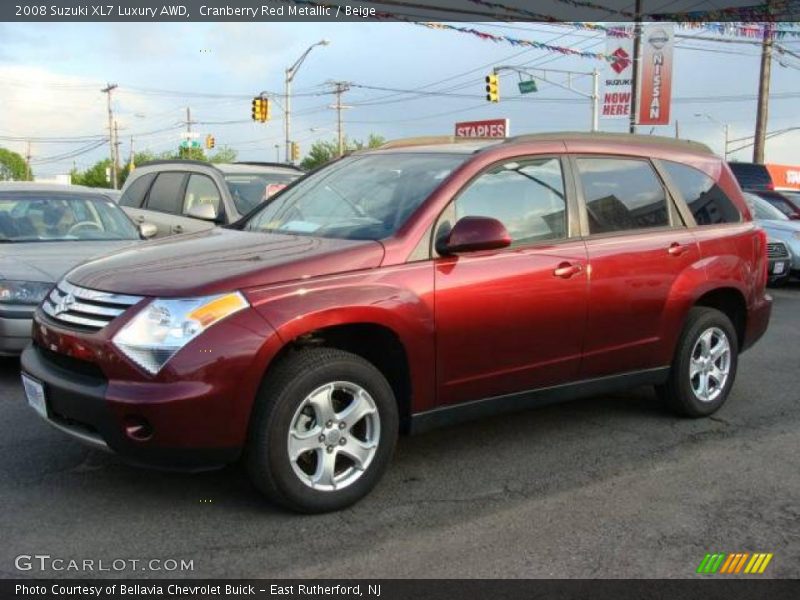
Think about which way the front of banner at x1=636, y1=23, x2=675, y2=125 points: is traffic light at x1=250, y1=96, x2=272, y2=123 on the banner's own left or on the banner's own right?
on the banner's own right

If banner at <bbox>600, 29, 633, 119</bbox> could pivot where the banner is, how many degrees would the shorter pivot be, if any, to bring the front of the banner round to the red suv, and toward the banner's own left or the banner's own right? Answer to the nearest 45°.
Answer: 0° — it already faces it

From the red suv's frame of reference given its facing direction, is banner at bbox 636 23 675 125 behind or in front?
behind

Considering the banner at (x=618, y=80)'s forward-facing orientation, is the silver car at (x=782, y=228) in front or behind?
in front

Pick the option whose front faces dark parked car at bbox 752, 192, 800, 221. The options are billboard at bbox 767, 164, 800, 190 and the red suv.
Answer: the billboard

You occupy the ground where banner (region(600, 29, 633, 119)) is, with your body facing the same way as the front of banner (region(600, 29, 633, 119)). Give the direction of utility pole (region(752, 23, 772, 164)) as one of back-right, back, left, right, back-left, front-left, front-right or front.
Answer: back-left

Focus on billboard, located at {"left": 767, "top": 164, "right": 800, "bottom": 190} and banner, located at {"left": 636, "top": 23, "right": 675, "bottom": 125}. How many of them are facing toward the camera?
2

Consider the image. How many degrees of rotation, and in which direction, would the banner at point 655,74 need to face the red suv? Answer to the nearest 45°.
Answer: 0° — it already faces it

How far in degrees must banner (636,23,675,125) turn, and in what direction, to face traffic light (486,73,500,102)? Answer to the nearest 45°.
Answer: approximately 135° to its right

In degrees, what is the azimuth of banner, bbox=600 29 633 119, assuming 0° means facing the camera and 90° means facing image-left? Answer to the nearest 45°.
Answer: approximately 0°
